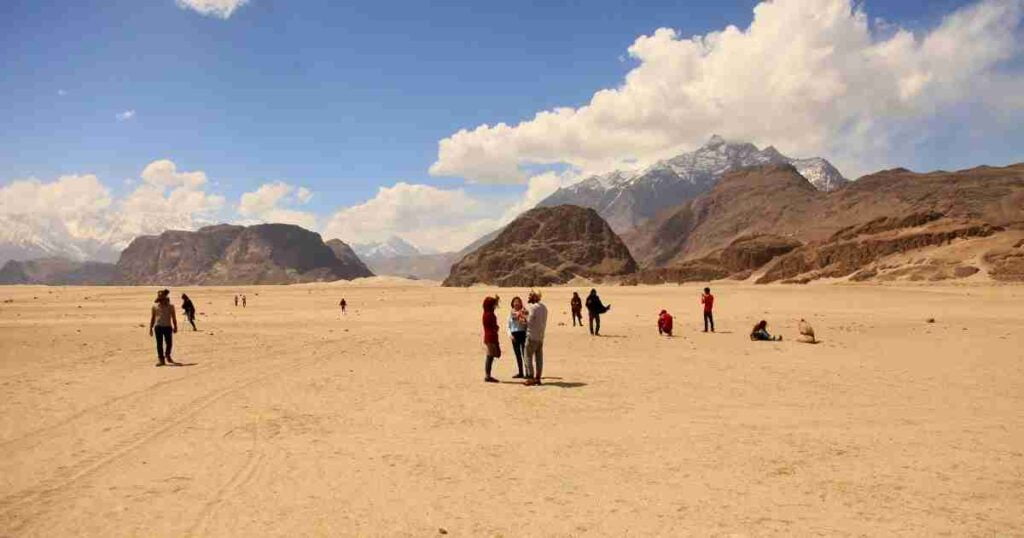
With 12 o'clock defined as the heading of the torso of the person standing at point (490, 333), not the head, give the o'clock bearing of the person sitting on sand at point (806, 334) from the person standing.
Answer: The person sitting on sand is roughly at 11 o'clock from the person standing.

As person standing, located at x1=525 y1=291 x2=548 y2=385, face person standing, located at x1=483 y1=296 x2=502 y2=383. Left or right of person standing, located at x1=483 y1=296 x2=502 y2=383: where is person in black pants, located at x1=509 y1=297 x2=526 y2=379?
right

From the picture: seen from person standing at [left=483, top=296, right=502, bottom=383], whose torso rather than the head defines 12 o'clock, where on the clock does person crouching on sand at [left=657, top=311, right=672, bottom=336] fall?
The person crouching on sand is roughly at 10 o'clock from the person standing.

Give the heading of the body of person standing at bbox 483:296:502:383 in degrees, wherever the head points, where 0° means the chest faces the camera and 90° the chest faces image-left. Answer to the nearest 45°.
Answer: approximately 270°

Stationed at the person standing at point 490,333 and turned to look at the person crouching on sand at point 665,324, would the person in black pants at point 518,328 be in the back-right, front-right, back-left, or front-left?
front-right

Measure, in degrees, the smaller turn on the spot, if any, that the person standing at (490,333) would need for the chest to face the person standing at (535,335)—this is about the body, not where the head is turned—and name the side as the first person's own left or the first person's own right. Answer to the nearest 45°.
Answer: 0° — they already face them

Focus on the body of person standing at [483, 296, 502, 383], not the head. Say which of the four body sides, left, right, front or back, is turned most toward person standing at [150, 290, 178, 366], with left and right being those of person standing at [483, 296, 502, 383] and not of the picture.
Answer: back

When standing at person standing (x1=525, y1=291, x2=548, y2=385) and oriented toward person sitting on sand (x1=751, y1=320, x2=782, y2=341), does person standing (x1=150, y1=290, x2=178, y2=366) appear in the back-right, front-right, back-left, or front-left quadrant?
back-left

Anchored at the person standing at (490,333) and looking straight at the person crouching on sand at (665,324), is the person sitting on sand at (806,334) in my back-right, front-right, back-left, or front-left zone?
front-right

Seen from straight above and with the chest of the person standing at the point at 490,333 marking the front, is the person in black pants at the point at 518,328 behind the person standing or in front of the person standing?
in front
